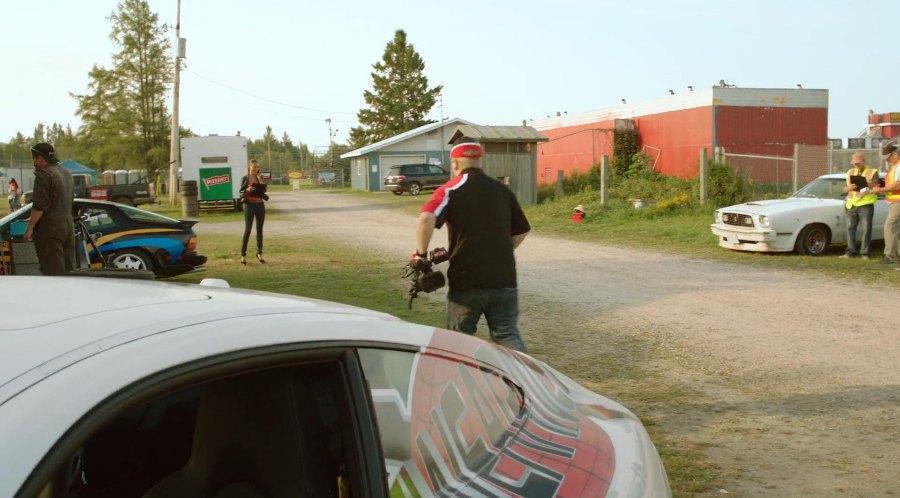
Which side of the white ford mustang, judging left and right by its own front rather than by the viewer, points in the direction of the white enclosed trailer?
right

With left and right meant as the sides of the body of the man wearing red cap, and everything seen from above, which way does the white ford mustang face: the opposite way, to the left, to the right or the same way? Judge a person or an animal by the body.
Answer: to the left

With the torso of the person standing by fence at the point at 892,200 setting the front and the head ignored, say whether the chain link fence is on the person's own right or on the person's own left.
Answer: on the person's own right

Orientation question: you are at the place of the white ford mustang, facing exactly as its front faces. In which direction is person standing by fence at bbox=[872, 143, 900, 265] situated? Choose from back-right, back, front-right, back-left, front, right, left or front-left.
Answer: left

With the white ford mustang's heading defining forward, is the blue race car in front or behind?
in front

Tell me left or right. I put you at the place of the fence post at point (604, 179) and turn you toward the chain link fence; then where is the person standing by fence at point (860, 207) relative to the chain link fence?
right

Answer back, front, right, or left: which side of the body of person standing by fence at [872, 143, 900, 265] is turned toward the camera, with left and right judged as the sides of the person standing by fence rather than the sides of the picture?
left

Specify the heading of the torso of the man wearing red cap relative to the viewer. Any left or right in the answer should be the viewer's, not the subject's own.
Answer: facing away from the viewer and to the left of the viewer
